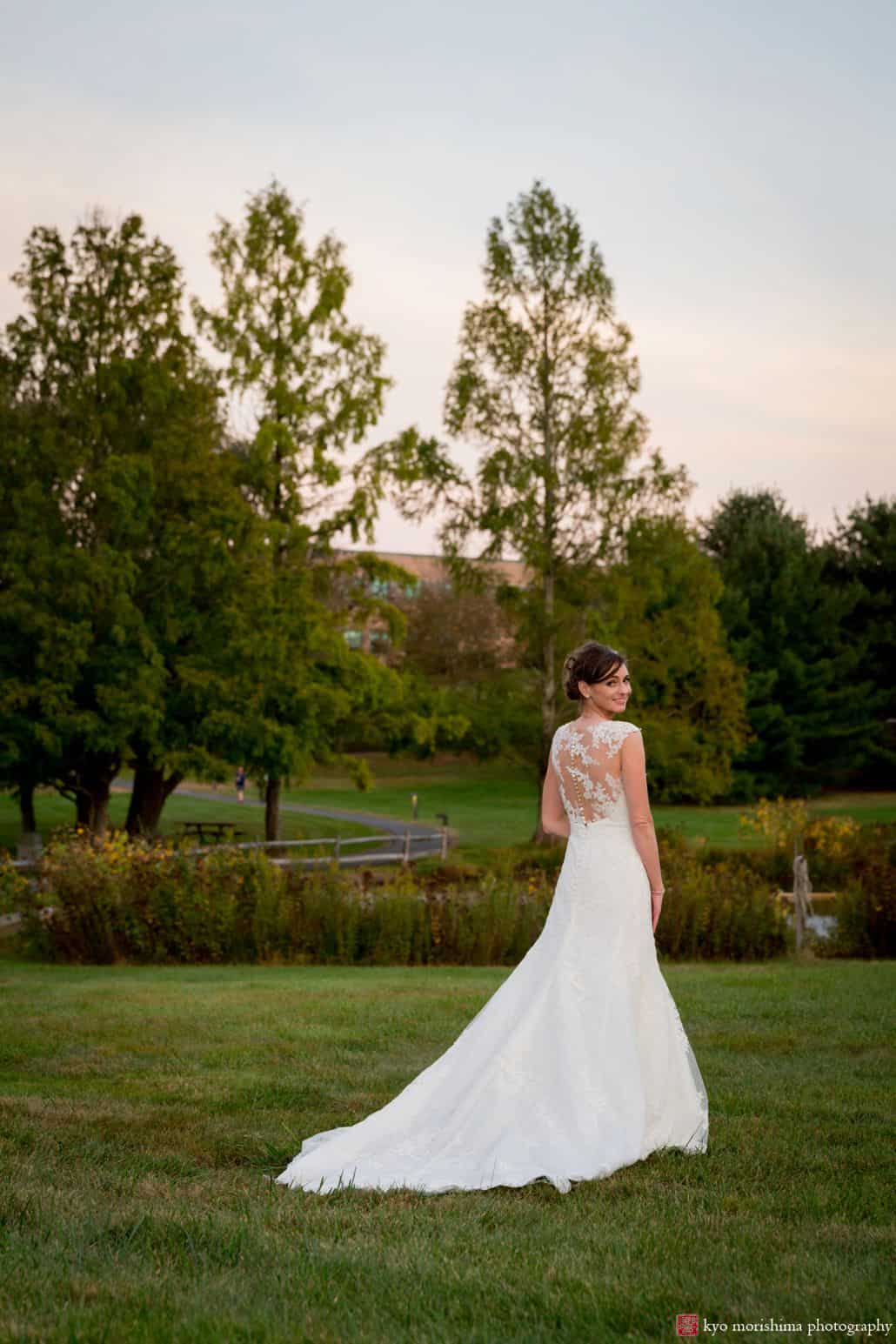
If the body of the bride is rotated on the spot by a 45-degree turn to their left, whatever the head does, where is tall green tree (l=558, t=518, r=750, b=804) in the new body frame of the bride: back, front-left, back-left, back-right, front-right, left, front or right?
front

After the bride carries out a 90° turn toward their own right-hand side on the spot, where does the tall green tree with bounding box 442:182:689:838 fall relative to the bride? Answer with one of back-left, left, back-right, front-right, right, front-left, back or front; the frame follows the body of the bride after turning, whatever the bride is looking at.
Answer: back-left

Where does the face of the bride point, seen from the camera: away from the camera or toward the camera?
toward the camera

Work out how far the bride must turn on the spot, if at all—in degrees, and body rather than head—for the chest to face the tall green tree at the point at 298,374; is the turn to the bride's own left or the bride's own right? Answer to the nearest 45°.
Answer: approximately 45° to the bride's own left

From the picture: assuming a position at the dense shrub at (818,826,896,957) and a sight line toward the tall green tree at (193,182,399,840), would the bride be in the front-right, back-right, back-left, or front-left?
back-left

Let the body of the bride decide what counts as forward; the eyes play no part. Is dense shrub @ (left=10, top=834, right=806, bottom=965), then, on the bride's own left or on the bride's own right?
on the bride's own left

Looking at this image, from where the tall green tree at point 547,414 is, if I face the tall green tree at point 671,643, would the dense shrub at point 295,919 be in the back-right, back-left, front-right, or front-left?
back-right

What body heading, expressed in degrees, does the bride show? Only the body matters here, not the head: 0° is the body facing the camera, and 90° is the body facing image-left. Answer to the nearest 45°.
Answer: approximately 225°

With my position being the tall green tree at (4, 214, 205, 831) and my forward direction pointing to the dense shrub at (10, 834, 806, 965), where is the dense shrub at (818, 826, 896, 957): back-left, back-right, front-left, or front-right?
front-left
